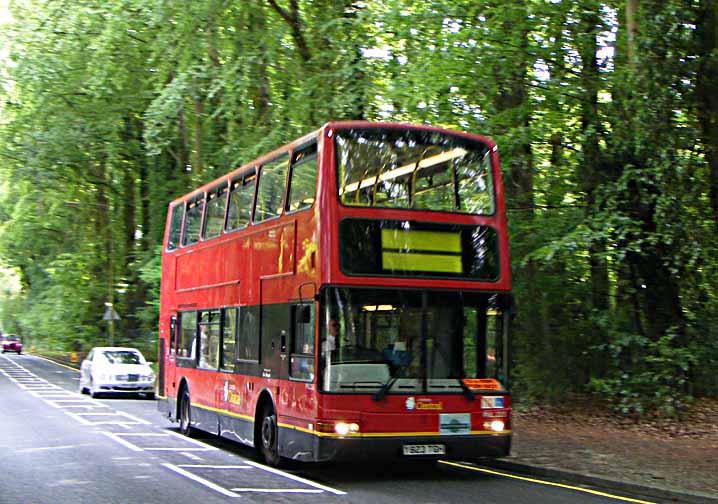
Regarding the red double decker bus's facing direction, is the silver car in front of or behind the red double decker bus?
behind

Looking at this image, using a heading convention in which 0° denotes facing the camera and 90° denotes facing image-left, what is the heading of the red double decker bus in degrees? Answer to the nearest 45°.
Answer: approximately 315°
